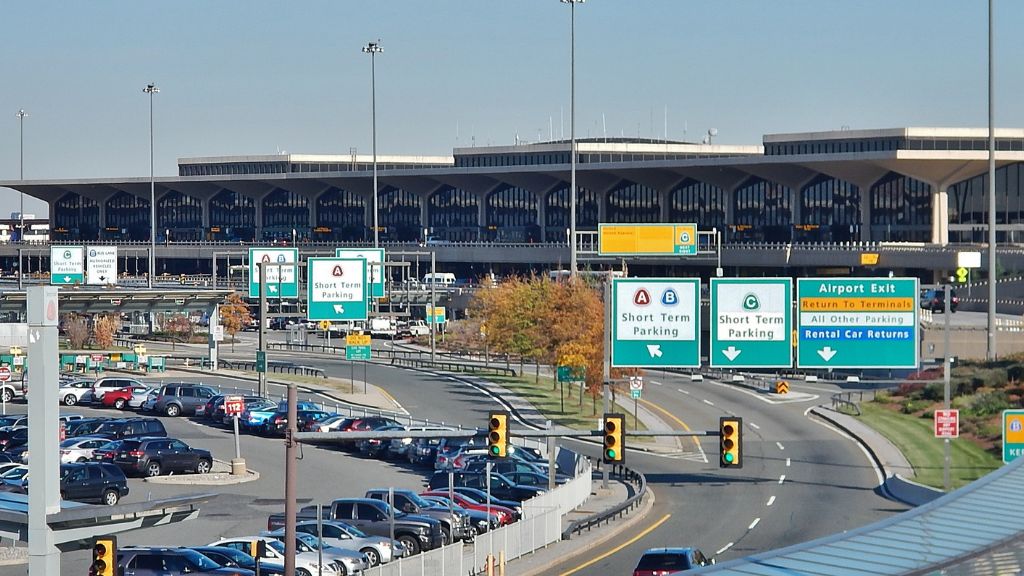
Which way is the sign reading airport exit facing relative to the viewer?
toward the camera

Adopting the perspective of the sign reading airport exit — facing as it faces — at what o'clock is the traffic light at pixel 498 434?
The traffic light is roughly at 1 o'clock from the sign reading airport exit.

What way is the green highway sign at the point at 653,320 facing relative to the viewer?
toward the camera

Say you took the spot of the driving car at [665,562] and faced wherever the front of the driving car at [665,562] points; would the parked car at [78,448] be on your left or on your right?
on your left

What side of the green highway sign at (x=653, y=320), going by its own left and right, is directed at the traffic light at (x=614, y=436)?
front

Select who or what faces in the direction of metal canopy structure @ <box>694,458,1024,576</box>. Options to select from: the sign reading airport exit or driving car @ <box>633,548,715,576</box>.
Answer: the sign reading airport exit

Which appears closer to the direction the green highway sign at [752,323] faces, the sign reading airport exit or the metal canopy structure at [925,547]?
the metal canopy structure

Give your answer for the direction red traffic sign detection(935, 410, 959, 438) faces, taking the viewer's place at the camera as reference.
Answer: facing the viewer

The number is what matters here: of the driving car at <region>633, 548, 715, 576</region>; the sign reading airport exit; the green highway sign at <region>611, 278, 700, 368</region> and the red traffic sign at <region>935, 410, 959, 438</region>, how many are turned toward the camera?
3

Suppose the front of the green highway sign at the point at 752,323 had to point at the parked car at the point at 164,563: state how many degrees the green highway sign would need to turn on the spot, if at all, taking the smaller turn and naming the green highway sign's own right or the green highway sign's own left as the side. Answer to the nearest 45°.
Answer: approximately 45° to the green highway sign's own right
